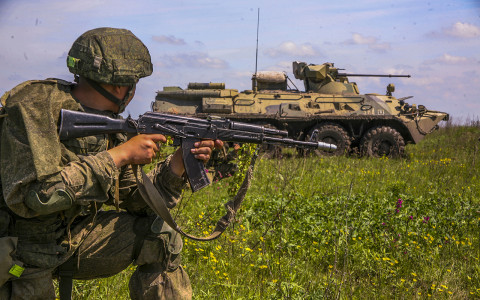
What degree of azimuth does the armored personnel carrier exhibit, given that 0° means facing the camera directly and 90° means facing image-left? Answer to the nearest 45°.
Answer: approximately 270°

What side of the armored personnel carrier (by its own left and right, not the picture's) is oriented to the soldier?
right

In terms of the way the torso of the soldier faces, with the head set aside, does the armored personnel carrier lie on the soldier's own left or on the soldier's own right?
on the soldier's own left

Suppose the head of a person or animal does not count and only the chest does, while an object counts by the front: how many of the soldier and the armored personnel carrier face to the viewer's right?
2

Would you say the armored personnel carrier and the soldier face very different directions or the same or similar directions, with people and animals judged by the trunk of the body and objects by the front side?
same or similar directions

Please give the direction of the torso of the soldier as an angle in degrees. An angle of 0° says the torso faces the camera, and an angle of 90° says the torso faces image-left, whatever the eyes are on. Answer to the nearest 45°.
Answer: approximately 270°

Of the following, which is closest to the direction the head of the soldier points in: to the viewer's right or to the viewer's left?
to the viewer's right
